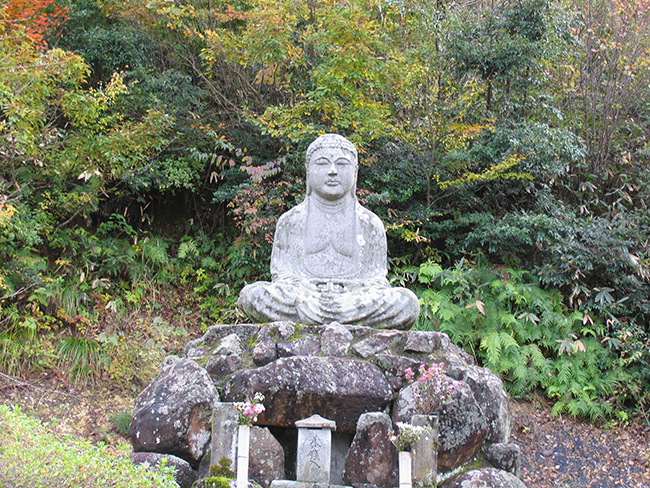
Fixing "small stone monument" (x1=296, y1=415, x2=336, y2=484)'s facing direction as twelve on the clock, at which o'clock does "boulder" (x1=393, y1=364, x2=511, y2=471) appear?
The boulder is roughly at 8 o'clock from the small stone monument.

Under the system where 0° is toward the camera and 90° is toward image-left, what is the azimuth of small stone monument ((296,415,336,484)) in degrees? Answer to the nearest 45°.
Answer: approximately 0°

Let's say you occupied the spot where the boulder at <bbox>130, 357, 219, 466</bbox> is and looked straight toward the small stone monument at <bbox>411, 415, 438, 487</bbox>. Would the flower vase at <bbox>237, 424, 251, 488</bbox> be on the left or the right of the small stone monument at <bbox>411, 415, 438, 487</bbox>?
right

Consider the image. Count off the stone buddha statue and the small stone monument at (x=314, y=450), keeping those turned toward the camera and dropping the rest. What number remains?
2

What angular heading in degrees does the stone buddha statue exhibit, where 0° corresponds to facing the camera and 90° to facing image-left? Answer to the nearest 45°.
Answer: approximately 0°

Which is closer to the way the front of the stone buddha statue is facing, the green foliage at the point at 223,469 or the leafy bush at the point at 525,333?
the green foliage

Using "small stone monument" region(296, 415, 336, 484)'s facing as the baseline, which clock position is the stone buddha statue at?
The stone buddha statue is roughly at 6 o'clock from the small stone monument.
